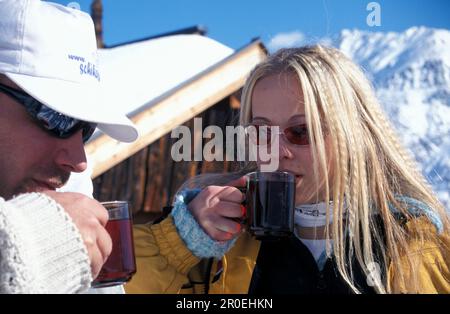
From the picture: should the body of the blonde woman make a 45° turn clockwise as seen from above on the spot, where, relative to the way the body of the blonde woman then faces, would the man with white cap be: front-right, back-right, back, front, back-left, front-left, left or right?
front

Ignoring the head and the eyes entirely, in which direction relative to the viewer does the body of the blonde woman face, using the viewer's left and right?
facing the viewer and to the left of the viewer

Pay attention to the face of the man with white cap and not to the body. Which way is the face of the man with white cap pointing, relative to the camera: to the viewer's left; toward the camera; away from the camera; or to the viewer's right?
to the viewer's right

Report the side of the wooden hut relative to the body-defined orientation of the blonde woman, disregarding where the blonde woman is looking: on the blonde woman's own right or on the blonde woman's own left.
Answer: on the blonde woman's own right
